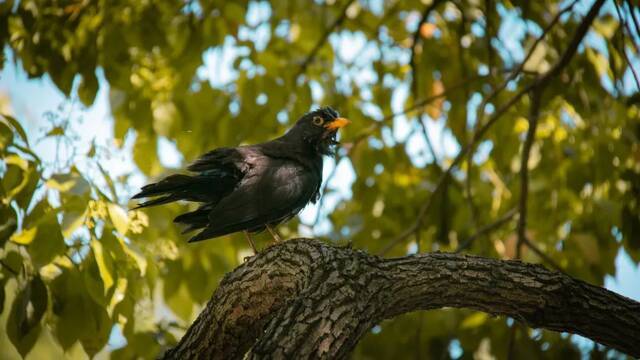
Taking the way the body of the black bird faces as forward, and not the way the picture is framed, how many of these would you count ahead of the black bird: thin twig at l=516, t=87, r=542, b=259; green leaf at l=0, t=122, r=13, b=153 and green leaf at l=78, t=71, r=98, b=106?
1

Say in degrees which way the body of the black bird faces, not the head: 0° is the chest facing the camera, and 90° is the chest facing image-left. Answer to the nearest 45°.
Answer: approximately 270°

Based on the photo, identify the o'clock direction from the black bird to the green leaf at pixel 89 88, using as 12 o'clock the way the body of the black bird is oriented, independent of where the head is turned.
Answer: The green leaf is roughly at 7 o'clock from the black bird.

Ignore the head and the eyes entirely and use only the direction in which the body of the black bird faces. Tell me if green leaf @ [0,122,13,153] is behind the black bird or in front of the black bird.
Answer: behind

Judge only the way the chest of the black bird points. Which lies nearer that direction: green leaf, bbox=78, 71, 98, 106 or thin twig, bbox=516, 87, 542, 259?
the thin twig
